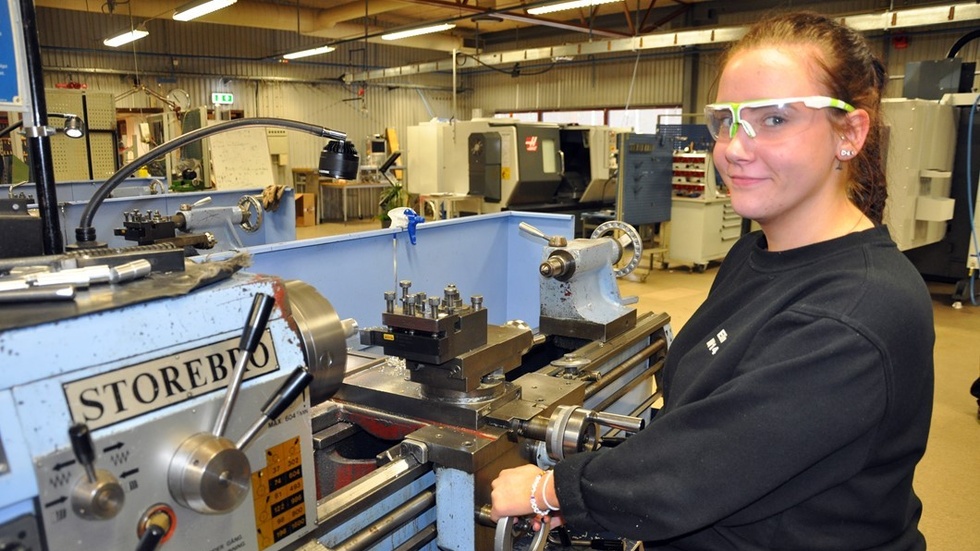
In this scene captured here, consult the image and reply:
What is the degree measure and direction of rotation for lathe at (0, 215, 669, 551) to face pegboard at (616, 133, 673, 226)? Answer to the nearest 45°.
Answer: approximately 90° to its left

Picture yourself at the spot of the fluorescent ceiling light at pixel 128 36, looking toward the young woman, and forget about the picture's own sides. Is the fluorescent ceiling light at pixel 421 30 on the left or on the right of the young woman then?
left

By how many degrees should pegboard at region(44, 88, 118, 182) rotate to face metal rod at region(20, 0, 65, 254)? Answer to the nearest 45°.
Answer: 0° — it already faces it

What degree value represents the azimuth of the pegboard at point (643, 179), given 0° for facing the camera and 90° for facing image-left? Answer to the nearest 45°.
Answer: approximately 0°

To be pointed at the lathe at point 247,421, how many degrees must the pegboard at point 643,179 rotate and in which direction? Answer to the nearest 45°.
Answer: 0° — it already faces it

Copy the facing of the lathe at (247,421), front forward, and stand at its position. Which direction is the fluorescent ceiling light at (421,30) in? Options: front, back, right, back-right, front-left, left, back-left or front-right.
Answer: back-left

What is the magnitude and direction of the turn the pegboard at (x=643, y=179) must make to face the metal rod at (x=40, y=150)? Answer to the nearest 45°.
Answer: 0° — it already faces it

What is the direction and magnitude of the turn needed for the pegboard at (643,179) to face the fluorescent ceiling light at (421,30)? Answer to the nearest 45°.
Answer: approximately 90° to its right

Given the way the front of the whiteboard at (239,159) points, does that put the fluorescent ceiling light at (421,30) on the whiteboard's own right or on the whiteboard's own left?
on the whiteboard's own left

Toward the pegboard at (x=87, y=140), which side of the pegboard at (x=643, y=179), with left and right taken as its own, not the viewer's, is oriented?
right

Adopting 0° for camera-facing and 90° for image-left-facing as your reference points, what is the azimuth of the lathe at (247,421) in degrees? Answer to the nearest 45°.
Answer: approximately 315°

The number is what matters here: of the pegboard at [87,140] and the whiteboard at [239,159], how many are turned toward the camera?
2

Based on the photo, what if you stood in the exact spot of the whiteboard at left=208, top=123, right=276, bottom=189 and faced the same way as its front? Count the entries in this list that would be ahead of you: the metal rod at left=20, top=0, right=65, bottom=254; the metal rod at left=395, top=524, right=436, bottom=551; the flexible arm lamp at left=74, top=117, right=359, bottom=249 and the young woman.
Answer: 4

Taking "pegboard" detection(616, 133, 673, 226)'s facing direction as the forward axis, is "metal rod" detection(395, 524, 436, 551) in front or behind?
in front
